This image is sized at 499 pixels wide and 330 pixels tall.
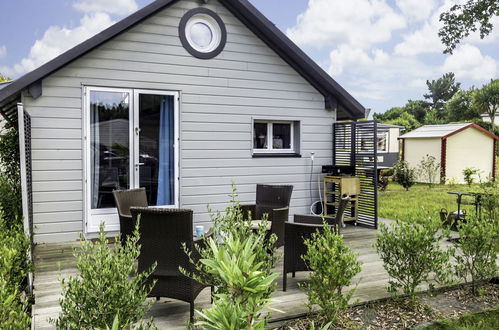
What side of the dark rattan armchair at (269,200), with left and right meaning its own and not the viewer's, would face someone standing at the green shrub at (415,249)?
left

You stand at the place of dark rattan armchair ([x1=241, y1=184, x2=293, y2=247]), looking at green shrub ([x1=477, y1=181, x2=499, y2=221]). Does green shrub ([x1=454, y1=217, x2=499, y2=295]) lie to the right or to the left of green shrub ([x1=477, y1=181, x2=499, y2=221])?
right

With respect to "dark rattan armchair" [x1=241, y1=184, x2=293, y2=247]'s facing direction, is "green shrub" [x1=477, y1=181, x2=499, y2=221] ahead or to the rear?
to the rear

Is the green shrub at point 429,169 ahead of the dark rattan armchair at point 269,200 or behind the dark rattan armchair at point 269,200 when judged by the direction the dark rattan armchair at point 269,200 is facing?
behind

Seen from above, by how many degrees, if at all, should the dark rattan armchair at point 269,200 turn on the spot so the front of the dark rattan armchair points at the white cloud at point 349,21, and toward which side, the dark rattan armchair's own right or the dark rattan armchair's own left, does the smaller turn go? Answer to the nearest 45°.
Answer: approximately 135° to the dark rattan armchair's own right

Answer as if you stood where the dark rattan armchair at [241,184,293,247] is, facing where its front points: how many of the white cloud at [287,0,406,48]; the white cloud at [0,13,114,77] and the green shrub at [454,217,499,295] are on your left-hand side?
1

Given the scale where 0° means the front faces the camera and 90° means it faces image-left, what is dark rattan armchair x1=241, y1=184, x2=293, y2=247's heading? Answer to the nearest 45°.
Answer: approximately 45°

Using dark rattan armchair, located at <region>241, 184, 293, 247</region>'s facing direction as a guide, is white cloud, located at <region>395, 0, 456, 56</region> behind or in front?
behind

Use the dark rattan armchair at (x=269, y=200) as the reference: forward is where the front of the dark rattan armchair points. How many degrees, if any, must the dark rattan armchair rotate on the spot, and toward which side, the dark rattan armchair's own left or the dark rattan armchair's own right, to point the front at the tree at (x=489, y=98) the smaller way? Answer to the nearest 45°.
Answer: approximately 180°

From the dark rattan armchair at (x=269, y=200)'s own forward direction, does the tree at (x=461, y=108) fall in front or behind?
behind

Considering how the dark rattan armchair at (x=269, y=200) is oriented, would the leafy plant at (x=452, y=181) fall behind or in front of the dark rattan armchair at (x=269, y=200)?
behind

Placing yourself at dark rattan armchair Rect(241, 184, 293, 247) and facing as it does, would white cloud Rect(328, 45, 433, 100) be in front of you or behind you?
behind

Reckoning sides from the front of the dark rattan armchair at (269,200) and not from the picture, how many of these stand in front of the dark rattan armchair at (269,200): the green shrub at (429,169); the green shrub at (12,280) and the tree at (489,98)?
1

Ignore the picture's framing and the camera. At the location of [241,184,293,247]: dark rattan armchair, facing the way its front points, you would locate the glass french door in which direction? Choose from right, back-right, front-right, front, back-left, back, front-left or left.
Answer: front-right
